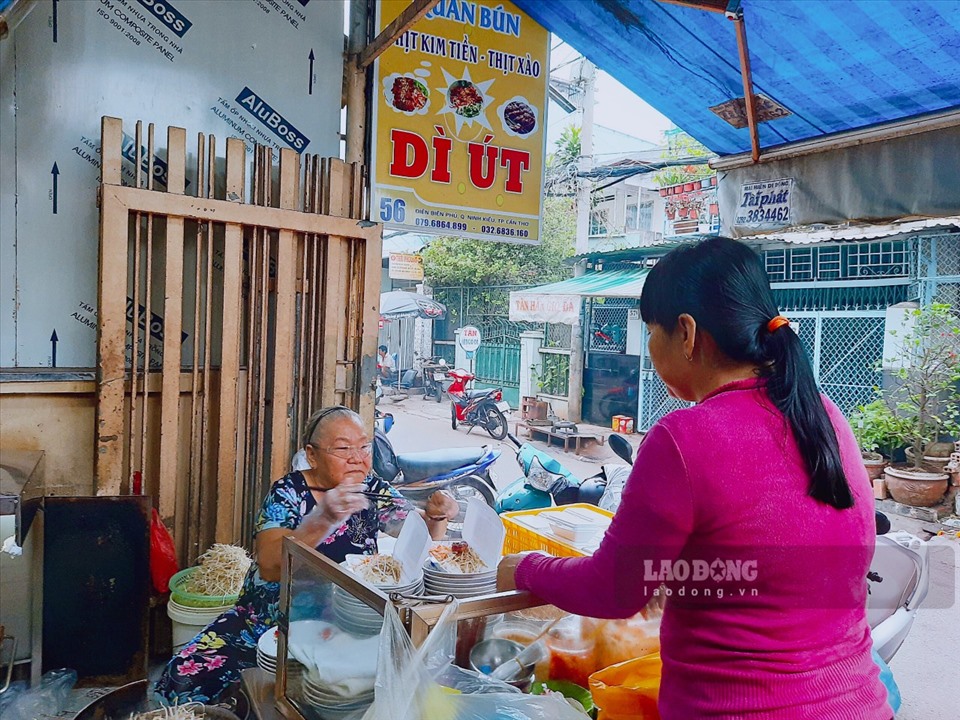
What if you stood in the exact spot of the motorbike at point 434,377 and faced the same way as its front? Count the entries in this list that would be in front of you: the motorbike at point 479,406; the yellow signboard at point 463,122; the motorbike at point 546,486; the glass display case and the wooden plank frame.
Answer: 5

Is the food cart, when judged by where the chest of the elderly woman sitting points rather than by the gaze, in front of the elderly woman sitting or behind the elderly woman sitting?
in front

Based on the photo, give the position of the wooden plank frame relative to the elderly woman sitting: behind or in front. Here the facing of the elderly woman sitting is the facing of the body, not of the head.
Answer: behind

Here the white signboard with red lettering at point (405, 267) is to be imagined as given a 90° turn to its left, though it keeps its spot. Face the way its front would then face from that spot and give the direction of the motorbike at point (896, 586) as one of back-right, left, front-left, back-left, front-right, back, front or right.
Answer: right

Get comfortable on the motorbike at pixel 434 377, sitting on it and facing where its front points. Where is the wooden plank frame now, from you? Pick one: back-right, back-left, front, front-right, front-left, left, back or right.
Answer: front

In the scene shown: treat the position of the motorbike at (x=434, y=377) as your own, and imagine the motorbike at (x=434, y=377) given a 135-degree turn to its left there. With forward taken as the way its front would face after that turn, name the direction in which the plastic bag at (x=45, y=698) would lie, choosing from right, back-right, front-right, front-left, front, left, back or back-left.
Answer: back-right

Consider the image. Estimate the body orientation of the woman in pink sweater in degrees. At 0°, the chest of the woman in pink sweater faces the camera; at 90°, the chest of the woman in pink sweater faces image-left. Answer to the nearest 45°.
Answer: approximately 135°

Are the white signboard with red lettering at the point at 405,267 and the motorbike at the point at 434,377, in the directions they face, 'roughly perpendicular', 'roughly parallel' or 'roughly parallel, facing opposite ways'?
roughly parallel

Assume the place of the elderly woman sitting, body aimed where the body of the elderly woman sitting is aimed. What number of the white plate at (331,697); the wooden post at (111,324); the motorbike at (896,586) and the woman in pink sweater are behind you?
1

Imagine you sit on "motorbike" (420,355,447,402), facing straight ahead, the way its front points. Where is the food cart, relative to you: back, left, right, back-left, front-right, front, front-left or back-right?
front

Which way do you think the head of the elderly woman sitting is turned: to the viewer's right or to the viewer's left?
to the viewer's right

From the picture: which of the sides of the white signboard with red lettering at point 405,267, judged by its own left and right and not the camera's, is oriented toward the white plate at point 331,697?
front

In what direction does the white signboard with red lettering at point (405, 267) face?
toward the camera

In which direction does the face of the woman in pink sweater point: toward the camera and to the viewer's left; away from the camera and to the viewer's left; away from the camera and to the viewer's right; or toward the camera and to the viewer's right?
away from the camera and to the viewer's left

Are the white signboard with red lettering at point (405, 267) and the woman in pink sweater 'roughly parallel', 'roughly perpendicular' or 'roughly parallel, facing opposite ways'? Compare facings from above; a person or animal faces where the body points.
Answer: roughly parallel, facing opposite ways
